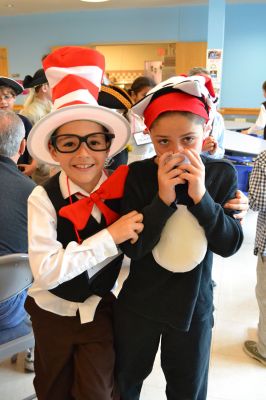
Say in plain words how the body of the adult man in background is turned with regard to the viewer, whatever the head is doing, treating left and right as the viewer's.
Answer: facing away from the viewer and to the right of the viewer

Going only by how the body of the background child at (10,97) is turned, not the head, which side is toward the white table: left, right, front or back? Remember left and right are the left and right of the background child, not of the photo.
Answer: left

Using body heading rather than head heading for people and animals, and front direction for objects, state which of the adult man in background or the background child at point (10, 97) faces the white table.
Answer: the adult man in background

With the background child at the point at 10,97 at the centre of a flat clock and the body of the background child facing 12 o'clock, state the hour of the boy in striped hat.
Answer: The boy in striped hat is roughly at 12 o'clock from the background child.

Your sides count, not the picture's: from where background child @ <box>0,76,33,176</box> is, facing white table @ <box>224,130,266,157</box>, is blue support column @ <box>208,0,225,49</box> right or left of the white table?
left
